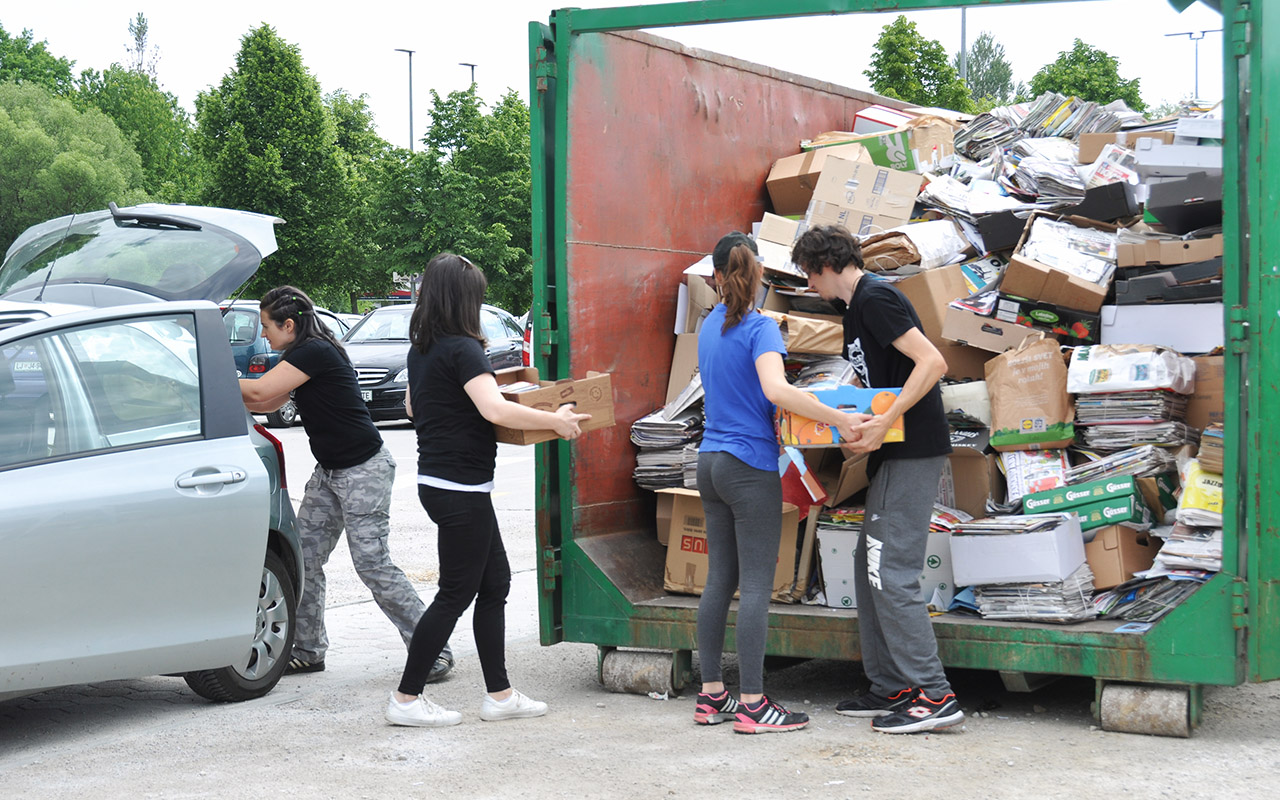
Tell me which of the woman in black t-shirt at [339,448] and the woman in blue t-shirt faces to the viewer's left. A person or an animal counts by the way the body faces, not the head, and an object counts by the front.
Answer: the woman in black t-shirt

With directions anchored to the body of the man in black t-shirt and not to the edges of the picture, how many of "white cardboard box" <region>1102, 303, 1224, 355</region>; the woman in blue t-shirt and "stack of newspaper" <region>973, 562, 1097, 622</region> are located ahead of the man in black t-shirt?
1

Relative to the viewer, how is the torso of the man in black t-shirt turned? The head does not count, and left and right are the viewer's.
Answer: facing to the left of the viewer

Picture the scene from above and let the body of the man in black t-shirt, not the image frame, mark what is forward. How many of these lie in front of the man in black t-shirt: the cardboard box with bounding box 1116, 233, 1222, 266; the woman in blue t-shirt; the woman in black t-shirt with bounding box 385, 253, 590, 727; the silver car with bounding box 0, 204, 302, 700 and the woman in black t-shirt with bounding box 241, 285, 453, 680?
4

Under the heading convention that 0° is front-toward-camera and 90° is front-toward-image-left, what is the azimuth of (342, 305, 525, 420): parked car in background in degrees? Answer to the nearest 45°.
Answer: approximately 45°

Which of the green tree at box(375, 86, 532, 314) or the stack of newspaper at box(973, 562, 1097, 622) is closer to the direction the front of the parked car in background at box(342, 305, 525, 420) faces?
the stack of newspaper

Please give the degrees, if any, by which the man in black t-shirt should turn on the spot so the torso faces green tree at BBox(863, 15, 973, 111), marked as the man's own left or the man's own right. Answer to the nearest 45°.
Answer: approximately 90° to the man's own right

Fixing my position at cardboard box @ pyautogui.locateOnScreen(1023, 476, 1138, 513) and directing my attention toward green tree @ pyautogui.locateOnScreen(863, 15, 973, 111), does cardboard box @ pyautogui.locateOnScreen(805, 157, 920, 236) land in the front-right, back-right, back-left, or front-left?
front-left

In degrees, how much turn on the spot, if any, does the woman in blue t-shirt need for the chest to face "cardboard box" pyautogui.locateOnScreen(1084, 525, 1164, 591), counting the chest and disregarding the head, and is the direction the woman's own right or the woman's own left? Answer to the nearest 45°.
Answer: approximately 45° to the woman's own right

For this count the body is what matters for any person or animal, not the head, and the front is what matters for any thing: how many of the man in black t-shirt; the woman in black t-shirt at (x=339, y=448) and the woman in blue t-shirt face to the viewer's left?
2

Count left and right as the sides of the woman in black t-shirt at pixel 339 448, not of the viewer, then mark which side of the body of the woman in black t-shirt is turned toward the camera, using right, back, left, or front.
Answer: left

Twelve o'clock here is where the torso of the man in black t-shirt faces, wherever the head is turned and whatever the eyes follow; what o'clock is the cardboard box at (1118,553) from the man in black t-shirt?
The cardboard box is roughly at 5 o'clock from the man in black t-shirt.

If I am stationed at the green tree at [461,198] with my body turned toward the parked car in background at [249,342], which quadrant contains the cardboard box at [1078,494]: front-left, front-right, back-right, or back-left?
front-left

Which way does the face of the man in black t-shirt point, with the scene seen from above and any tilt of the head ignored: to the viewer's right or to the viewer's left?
to the viewer's left

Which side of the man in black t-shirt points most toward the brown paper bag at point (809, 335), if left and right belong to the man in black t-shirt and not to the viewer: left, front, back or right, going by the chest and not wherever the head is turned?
right

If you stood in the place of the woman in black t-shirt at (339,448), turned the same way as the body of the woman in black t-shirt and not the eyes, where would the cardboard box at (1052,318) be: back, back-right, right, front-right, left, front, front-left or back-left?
back
